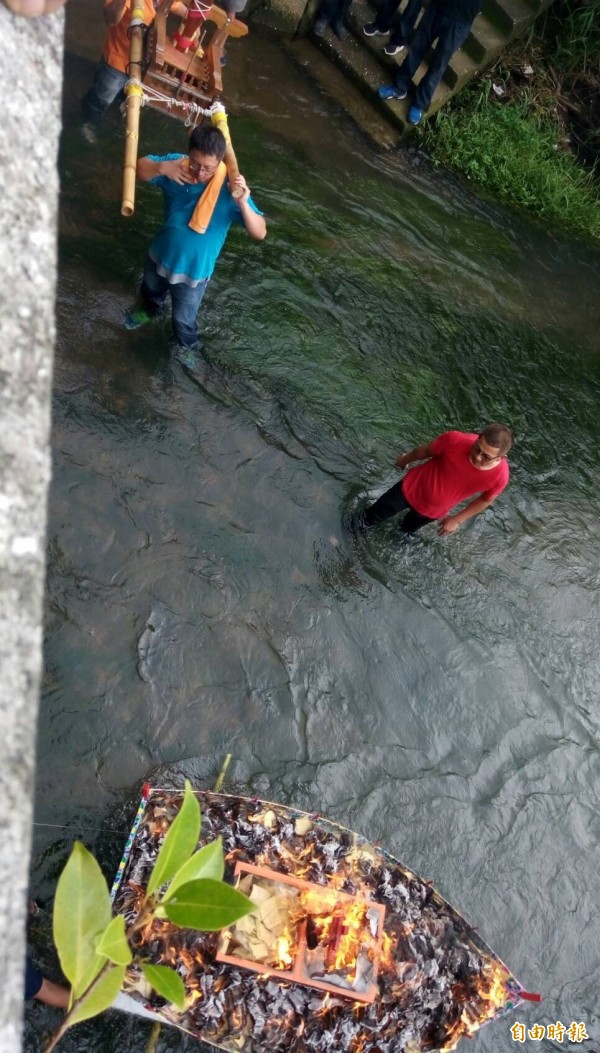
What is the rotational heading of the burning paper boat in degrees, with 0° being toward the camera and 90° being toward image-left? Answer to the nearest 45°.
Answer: approximately 270°

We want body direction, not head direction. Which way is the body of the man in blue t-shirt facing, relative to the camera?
toward the camera

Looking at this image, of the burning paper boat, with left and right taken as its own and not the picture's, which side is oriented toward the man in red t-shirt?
left

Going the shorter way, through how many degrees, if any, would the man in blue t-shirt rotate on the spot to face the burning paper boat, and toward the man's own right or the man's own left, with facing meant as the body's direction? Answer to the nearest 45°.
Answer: approximately 45° to the man's own left

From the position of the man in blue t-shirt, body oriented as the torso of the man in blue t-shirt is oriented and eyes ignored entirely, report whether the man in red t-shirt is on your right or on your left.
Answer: on your left

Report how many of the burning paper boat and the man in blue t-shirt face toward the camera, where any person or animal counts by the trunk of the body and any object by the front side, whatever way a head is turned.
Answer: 1
